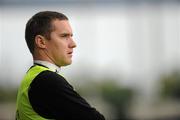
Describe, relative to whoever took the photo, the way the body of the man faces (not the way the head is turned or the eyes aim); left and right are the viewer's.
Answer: facing to the right of the viewer

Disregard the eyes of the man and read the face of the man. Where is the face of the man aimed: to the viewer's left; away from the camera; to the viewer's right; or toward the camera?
to the viewer's right
